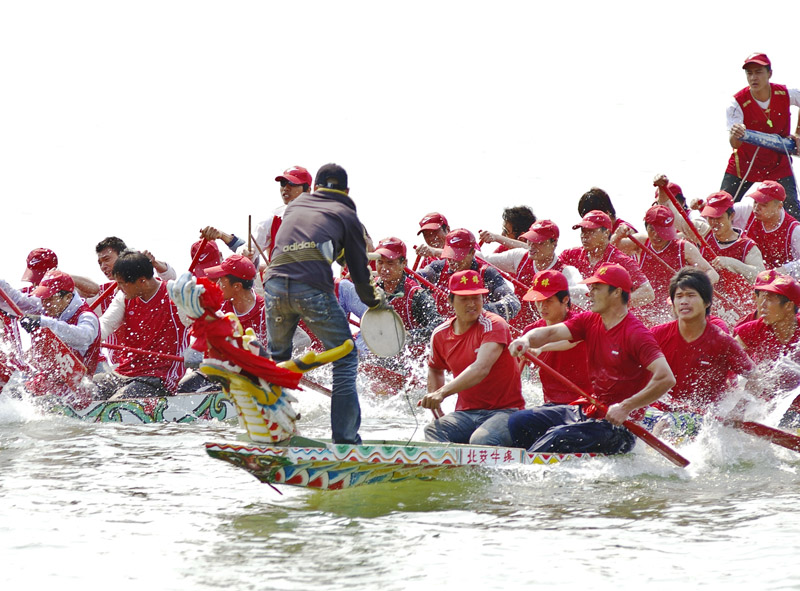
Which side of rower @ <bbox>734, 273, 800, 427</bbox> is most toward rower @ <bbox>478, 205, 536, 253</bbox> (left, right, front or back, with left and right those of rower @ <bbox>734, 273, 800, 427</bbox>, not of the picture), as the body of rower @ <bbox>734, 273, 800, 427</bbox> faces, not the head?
right

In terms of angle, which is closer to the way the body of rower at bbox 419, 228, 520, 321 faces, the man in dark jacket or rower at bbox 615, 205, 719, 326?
the man in dark jacket

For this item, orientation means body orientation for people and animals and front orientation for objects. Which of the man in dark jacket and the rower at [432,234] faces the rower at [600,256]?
the man in dark jacket

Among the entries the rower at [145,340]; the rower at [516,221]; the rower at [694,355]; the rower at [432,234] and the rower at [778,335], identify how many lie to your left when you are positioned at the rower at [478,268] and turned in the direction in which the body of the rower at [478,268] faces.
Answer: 2

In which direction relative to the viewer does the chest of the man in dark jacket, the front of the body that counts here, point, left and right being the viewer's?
facing away from the viewer and to the right of the viewer

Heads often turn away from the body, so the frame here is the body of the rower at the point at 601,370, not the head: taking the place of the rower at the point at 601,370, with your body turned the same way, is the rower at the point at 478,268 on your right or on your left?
on your right

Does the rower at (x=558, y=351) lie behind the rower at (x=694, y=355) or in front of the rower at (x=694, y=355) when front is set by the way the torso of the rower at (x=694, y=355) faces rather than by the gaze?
in front

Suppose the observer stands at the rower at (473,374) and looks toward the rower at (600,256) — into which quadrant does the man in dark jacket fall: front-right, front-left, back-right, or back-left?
back-left

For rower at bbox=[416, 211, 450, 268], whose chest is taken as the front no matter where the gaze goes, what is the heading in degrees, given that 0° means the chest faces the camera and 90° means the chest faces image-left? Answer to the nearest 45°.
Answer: approximately 45°

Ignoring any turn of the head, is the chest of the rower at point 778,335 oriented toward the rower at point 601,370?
yes
